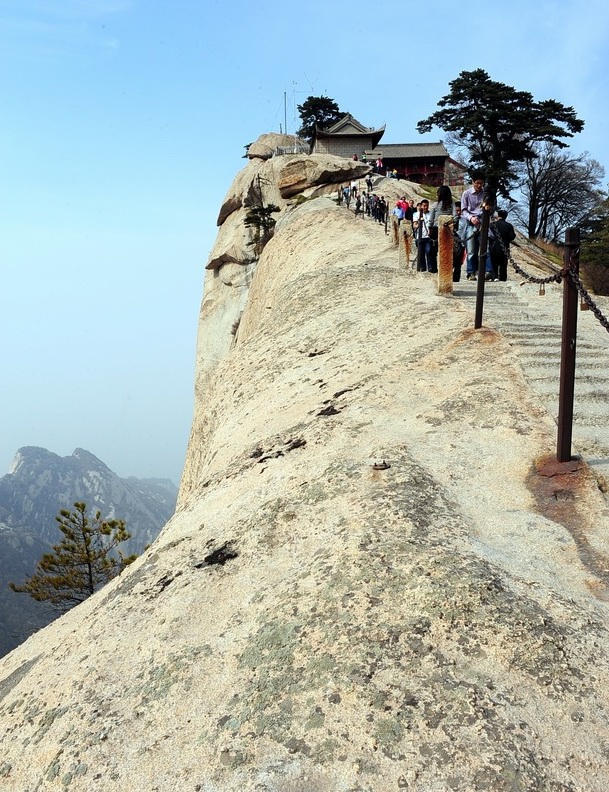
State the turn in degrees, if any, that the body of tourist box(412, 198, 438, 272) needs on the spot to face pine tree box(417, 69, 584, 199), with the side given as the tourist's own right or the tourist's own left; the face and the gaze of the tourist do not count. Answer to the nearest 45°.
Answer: approximately 180°

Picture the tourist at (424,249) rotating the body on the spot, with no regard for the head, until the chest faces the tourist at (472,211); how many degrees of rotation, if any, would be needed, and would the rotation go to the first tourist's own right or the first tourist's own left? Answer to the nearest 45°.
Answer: approximately 45° to the first tourist's own left

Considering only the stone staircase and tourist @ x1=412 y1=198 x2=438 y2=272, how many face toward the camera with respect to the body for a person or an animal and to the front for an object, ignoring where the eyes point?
2

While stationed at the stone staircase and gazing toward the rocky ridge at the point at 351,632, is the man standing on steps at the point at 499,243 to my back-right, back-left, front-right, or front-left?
back-right

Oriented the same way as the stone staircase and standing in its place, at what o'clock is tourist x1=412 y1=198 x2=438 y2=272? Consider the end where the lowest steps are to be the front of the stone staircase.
The tourist is roughly at 5 o'clock from the stone staircase.

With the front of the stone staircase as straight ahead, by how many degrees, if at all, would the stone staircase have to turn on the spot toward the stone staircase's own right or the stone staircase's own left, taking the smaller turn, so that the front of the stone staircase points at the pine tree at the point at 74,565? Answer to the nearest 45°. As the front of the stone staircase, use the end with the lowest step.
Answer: approximately 135° to the stone staircase's own right

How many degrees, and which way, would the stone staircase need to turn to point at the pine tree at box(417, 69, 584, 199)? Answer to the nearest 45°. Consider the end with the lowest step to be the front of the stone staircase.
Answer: approximately 180°

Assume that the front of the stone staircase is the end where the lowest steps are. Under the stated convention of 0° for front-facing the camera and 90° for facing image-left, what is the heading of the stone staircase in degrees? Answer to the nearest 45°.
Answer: approximately 0°

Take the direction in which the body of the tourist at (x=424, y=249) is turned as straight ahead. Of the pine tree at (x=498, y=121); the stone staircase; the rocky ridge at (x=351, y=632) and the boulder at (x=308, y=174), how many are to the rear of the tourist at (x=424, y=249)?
2
